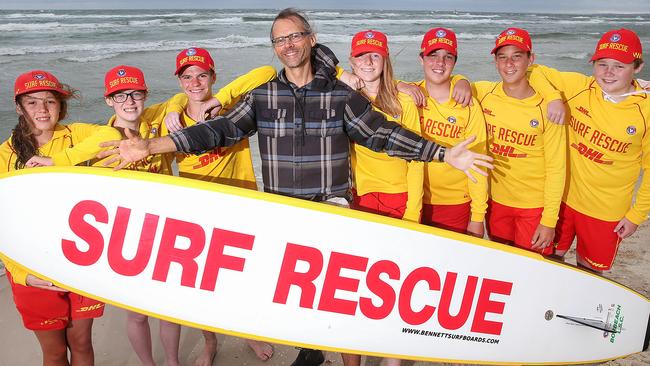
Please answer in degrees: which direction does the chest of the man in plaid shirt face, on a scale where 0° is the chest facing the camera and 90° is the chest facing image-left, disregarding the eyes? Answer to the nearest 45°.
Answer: approximately 0°

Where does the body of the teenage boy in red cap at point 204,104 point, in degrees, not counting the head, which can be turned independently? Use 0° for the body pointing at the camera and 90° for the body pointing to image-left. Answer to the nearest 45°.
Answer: approximately 0°

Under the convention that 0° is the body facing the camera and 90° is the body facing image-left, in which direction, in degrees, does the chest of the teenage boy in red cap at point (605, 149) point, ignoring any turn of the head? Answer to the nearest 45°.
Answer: approximately 45°

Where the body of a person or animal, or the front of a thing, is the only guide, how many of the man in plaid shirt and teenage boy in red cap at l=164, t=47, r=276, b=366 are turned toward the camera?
2

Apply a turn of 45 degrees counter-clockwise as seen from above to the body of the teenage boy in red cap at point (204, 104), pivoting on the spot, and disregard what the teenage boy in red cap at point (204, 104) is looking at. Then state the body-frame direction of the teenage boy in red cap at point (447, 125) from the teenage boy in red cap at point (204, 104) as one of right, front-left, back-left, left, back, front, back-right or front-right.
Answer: front-left
